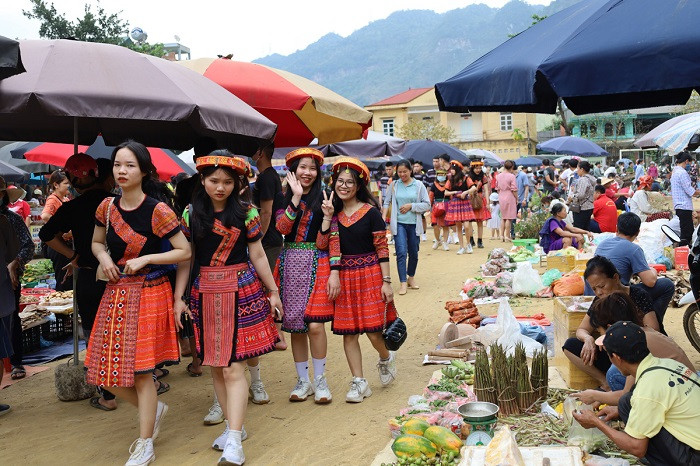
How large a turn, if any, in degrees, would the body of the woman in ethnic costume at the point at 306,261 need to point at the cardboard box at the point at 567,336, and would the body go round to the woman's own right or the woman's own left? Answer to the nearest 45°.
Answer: approximately 90° to the woman's own left

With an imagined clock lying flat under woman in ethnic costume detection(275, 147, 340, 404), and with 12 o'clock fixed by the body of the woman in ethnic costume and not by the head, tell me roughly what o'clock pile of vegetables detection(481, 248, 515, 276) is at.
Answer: The pile of vegetables is roughly at 7 o'clock from the woman in ethnic costume.

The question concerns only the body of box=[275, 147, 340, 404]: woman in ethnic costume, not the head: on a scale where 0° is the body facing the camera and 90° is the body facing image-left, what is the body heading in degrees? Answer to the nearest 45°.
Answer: approximately 0°

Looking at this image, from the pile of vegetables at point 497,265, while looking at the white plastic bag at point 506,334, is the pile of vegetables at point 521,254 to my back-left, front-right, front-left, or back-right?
back-left

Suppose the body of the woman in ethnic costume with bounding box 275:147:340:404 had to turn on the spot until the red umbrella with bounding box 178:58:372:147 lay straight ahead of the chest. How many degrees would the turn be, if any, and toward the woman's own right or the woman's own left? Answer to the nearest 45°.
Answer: approximately 180°

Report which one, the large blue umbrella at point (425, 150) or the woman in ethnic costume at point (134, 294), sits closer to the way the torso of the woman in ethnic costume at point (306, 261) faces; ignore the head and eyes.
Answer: the woman in ethnic costume

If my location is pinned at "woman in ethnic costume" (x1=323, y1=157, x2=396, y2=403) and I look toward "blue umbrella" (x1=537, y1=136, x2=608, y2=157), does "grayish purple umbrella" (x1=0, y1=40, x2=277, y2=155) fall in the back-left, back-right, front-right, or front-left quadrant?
back-left

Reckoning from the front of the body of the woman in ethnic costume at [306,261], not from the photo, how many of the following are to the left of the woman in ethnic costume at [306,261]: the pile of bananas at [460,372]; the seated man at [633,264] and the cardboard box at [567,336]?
3
